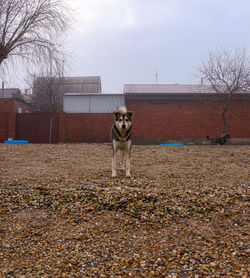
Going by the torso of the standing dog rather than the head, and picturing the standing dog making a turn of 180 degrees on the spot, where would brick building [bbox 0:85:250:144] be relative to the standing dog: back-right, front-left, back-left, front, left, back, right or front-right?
front

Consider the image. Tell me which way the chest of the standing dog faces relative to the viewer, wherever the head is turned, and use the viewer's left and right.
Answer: facing the viewer
